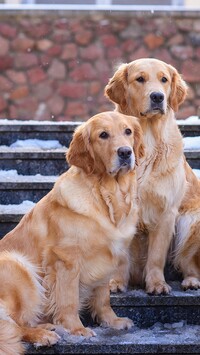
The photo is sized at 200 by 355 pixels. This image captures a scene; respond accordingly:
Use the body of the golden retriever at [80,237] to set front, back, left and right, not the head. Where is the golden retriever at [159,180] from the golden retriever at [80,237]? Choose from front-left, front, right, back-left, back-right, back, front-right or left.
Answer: left

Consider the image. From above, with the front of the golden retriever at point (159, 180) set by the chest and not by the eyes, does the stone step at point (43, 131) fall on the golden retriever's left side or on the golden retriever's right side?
on the golden retriever's right side

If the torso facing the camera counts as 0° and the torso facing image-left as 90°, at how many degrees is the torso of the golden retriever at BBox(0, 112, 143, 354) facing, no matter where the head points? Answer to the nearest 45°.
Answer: approximately 315°

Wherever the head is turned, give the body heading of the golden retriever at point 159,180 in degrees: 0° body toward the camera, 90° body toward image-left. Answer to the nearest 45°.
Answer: approximately 45°

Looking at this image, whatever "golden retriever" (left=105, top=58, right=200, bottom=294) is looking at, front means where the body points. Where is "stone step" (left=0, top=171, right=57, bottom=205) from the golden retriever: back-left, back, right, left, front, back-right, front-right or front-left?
right
